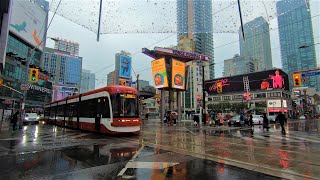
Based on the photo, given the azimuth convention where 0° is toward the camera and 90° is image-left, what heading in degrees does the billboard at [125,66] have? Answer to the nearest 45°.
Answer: approximately 0°

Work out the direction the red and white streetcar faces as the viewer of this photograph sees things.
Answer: facing the viewer and to the right of the viewer

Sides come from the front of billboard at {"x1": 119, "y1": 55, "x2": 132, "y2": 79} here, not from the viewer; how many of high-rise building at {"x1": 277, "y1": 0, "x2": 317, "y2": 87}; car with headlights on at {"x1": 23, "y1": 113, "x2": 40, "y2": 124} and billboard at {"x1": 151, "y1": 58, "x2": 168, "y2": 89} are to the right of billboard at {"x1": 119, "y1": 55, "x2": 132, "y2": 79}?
1

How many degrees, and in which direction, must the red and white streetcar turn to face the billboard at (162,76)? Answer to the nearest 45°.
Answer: approximately 90° to its left
